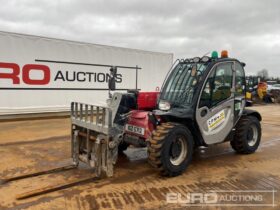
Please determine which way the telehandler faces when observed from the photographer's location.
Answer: facing the viewer and to the left of the viewer
